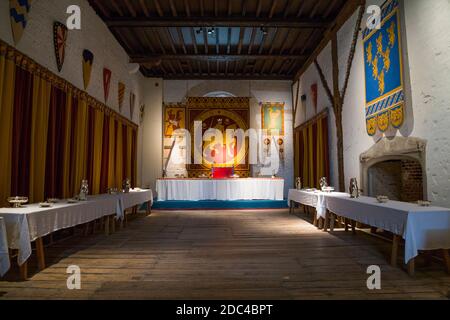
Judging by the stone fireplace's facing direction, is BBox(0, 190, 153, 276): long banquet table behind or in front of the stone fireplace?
in front

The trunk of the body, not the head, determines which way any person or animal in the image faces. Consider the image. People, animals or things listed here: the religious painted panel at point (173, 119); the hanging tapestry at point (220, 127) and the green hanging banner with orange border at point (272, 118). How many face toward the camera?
3

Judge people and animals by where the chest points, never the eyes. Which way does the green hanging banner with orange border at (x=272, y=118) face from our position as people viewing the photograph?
facing the viewer

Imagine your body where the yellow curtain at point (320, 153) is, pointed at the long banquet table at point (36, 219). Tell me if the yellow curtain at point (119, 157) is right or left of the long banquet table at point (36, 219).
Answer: right

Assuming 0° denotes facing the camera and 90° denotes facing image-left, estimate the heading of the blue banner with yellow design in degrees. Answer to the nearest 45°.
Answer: approximately 45°

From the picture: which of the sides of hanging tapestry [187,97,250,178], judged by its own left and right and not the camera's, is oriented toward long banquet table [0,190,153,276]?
front

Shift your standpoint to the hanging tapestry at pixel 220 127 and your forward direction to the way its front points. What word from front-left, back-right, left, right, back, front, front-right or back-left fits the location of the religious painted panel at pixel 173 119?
right

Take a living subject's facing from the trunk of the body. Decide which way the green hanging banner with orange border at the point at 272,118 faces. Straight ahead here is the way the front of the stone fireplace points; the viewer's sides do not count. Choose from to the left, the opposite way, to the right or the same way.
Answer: to the left

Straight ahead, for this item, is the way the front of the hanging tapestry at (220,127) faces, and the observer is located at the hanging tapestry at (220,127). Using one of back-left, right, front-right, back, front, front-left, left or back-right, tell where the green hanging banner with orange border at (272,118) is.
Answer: left

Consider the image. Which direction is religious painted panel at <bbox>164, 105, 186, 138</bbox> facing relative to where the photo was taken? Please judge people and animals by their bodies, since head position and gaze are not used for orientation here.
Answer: toward the camera

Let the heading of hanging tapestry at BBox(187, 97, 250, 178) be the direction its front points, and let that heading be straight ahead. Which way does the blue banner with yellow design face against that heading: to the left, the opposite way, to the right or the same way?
to the right

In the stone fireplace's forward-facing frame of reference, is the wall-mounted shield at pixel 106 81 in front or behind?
in front

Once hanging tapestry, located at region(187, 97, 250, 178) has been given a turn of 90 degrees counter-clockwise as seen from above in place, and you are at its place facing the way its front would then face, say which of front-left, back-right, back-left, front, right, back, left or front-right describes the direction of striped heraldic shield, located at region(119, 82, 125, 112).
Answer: back-right

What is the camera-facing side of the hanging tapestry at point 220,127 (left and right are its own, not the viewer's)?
front

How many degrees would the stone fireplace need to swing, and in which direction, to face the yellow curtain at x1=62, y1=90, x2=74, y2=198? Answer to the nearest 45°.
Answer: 0° — it already faces it

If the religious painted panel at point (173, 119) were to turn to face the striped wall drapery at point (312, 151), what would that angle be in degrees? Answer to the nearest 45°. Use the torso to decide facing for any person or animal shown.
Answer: approximately 45° to its left

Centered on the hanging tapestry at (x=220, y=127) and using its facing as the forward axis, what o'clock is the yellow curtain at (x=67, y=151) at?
The yellow curtain is roughly at 1 o'clock from the hanging tapestry.

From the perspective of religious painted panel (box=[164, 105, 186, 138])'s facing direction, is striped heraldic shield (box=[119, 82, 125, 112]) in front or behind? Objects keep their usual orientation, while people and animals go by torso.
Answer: in front

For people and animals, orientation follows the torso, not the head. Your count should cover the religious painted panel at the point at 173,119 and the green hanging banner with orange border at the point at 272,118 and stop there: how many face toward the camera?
2

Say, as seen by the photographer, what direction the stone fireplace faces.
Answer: facing the viewer and to the left of the viewer

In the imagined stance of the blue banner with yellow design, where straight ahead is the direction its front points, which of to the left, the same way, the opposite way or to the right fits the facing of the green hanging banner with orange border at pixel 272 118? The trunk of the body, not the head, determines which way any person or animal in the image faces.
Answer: to the left
